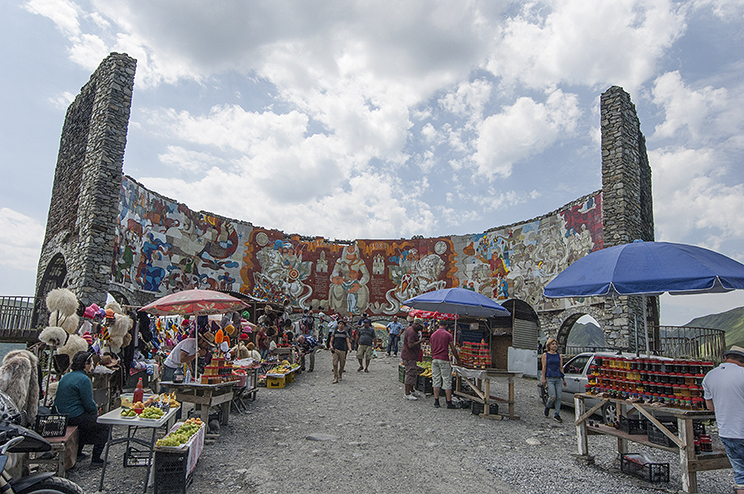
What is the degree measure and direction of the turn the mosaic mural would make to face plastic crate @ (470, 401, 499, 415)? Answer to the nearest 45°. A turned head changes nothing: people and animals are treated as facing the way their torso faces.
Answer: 0° — it already faces it

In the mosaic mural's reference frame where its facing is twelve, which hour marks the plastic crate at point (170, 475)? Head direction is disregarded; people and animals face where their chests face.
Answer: The plastic crate is roughly at 12 o'clock from the mosaic mural.

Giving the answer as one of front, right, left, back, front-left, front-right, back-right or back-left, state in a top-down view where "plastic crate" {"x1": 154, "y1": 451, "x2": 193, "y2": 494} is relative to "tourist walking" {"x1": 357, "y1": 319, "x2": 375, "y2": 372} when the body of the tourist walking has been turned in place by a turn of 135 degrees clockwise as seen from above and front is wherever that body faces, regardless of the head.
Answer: back-left

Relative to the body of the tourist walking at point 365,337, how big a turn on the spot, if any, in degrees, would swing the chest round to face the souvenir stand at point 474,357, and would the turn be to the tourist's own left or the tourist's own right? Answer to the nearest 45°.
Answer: approximately 45° to the tourist's own left

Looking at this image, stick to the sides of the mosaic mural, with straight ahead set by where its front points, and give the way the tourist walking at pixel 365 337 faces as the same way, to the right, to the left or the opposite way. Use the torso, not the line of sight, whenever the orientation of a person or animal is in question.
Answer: the same way

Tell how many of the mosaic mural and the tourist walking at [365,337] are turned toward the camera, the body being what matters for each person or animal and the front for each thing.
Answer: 2

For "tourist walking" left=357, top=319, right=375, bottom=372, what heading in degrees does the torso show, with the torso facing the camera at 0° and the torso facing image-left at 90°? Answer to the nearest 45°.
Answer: approximately 0°

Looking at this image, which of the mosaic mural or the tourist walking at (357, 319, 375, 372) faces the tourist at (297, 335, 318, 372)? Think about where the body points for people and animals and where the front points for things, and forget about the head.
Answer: the mosaic mural

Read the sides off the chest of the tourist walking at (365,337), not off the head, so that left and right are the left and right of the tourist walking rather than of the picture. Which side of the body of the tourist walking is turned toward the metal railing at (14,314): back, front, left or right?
right

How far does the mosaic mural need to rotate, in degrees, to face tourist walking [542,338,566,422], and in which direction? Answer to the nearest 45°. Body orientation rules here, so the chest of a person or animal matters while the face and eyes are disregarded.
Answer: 0° — it already faces them

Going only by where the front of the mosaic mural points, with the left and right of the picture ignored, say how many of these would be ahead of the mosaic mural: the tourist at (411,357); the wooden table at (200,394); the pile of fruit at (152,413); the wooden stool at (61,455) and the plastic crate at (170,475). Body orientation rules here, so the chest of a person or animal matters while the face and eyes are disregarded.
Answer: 5

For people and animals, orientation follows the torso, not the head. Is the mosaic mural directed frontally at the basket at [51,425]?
yes

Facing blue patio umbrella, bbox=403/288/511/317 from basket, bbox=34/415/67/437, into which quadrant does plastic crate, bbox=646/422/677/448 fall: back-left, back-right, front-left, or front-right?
front-right

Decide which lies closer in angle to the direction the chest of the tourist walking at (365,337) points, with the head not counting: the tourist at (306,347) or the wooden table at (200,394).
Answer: the wooden table

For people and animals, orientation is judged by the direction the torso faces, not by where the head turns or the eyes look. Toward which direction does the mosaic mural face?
toward the camera
